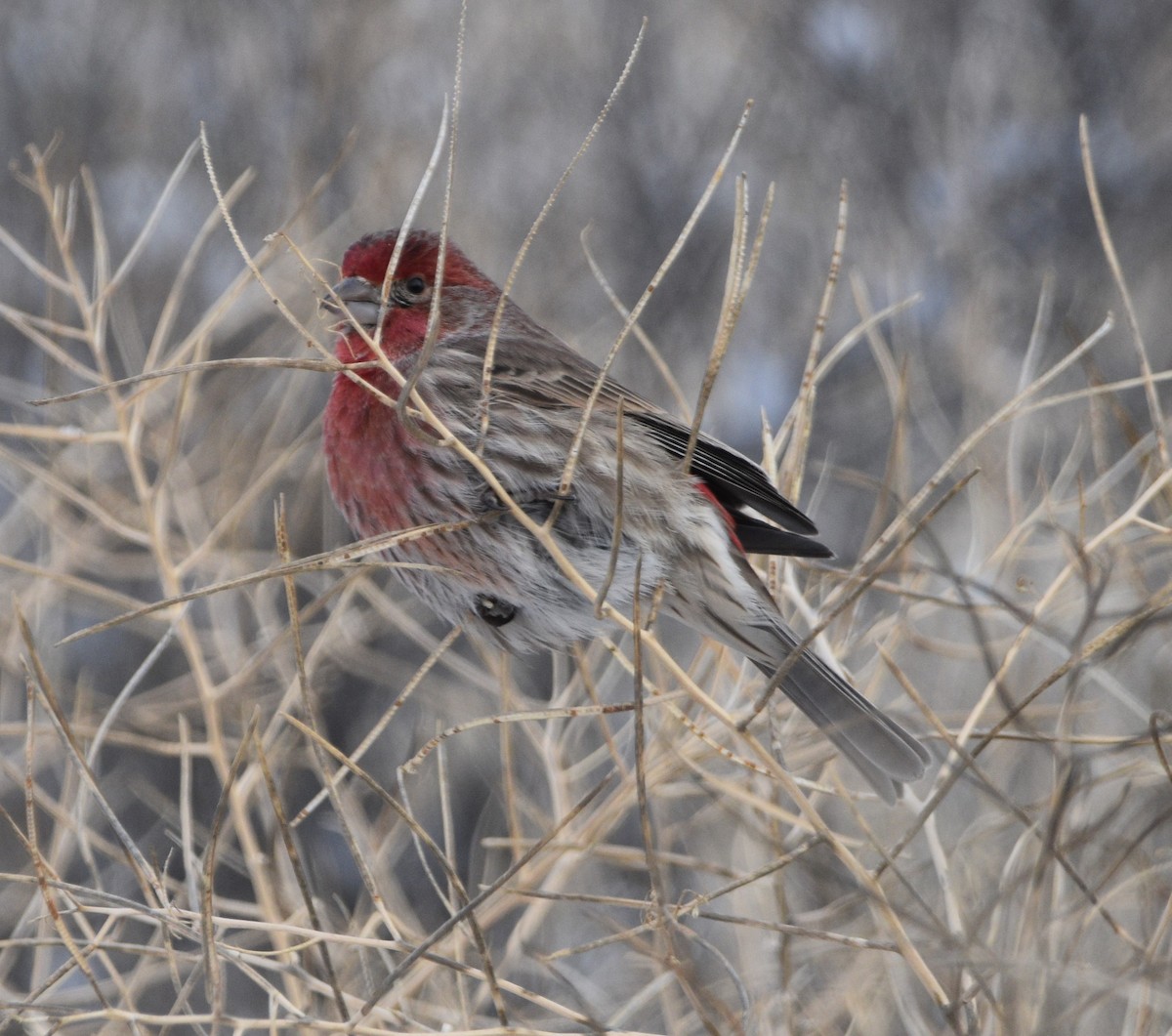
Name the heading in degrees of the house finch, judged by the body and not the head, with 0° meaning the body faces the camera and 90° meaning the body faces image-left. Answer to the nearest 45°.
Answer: approximately 90°
